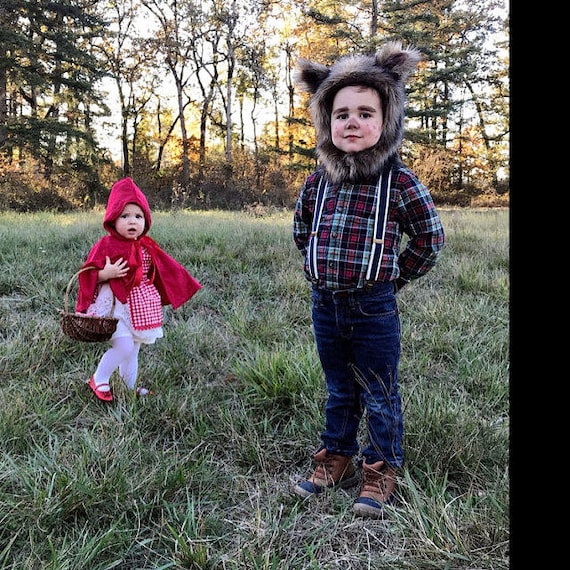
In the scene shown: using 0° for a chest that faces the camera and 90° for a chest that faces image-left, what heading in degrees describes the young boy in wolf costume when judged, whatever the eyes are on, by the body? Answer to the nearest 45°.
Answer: approximately 45°

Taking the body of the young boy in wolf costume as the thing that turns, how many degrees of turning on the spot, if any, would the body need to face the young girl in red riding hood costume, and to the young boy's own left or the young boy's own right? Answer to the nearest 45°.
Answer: approximately 90° to the young boy's own right
